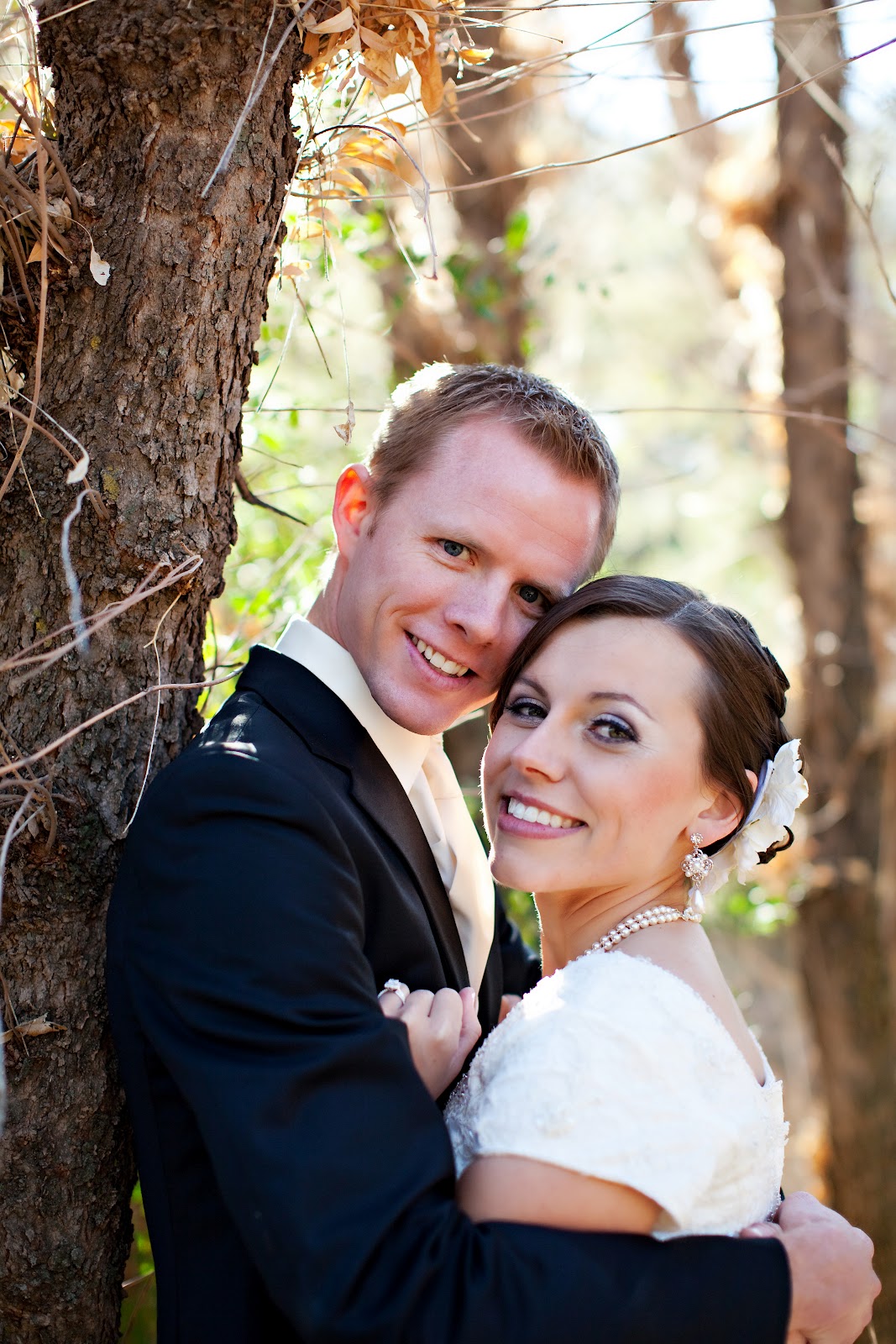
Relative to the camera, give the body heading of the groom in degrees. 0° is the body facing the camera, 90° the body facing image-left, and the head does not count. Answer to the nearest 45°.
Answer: approximately 315°
